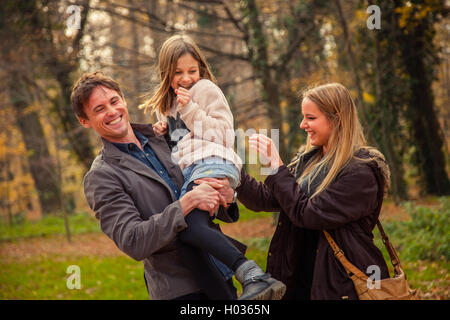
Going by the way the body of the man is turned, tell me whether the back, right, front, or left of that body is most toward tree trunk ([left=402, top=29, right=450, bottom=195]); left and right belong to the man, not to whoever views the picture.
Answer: left

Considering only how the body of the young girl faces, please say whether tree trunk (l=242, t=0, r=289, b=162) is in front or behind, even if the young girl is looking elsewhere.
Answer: behind

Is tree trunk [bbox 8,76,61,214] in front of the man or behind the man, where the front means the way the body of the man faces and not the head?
behind

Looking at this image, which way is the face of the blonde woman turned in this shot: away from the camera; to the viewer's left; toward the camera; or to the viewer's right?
to the viewer's left

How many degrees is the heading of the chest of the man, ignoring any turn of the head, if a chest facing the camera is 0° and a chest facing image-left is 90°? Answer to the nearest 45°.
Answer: approximately 315°

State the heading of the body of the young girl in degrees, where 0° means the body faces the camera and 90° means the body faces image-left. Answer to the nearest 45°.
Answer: approximately 45°

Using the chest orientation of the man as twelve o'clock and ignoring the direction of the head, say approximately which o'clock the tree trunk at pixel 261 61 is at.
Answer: The tree trunk is roughly at 8 o'clock from the man.

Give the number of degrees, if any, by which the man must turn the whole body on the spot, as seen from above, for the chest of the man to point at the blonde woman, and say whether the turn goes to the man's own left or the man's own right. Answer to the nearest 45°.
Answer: approximately 45° to the man's own left

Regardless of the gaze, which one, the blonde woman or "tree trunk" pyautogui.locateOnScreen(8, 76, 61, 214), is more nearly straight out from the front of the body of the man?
the blonde woman
